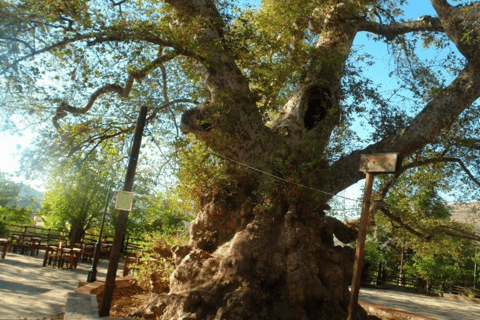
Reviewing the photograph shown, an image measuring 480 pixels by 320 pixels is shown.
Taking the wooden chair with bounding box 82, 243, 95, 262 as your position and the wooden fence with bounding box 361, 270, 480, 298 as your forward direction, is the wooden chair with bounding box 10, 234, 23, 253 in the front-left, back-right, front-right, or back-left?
back-left

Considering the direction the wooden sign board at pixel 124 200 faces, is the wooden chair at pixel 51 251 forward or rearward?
rearward

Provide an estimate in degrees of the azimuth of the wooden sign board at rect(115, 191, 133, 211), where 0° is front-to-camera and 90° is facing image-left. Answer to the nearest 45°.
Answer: approximately 0°

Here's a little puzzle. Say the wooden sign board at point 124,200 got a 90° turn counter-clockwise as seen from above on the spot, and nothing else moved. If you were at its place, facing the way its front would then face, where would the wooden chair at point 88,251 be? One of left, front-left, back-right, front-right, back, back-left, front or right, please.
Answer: left

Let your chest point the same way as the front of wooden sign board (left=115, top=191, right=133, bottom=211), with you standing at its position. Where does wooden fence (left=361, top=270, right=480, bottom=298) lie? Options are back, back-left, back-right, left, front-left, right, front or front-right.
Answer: back-left
